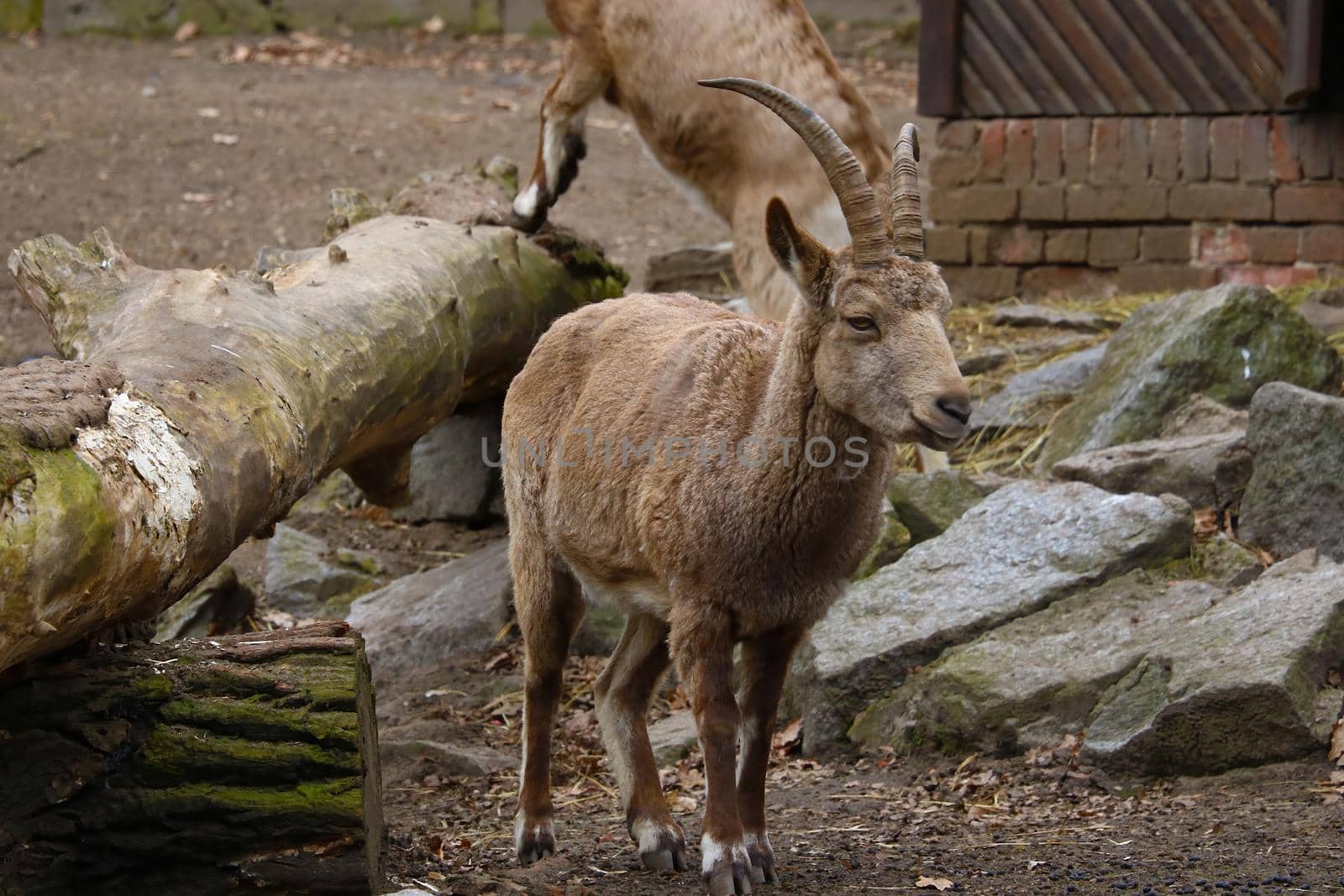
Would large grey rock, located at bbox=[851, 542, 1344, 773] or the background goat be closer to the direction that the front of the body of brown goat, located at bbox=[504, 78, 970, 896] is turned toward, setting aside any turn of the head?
the large grey rock

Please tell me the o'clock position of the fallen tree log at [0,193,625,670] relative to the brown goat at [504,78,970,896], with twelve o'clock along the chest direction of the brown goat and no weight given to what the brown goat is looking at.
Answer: The fallen tree log is roughly at 5 o'clock from the brown goat.

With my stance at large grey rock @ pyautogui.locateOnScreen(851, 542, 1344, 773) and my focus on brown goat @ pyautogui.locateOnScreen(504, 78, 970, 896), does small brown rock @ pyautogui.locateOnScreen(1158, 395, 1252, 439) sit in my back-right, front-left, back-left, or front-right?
back-right

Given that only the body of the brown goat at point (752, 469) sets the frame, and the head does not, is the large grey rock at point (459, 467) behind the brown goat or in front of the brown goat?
behind

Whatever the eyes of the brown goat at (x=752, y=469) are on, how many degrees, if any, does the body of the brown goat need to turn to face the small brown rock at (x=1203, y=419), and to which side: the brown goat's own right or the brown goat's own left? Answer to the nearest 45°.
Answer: approximately 90° to the brown goat's own left

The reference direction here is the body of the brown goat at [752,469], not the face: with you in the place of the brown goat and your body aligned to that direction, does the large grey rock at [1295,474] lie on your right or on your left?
on your left

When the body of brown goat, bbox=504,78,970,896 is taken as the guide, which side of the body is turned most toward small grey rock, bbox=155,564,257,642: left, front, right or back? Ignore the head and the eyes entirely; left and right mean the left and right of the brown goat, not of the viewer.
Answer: back

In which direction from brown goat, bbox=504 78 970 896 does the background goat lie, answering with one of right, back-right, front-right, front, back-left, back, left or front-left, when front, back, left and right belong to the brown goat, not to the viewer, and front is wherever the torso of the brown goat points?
back-left

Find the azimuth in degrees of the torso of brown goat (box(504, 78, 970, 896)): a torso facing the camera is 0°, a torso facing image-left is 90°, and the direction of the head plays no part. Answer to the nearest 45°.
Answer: approximately 315°

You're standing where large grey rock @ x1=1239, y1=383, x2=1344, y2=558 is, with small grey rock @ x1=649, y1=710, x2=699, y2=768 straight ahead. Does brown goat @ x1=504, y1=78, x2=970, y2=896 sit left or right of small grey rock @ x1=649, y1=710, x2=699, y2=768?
left

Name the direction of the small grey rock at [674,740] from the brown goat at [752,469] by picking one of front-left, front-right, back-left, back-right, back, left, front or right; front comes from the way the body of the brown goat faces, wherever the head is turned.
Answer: back-left

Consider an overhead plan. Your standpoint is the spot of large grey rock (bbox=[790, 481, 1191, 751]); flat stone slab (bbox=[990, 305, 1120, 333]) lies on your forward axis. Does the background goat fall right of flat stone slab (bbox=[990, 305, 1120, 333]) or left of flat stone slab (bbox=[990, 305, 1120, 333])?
left
